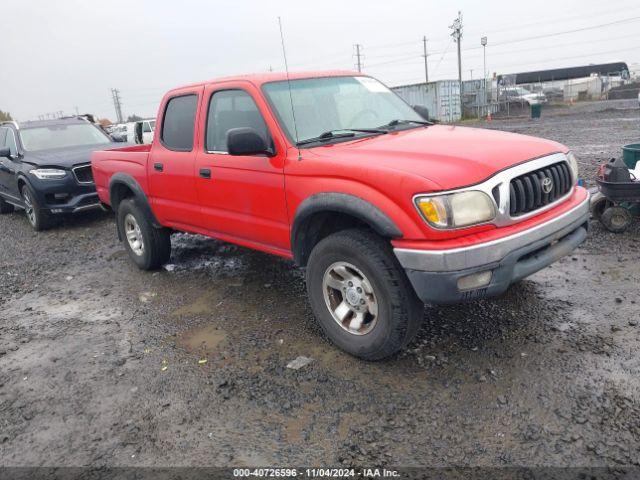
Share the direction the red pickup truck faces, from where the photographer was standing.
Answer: facing the viewer and to the right of the viewer

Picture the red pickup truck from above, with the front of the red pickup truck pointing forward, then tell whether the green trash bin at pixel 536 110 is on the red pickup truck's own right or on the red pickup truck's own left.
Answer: on the red pickup truck's own left

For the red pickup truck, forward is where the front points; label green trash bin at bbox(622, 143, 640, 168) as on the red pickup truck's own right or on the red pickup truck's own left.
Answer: on the red pickup truck's own left

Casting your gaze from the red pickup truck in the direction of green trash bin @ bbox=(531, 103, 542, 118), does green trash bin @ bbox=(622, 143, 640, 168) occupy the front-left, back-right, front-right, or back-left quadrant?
front-right

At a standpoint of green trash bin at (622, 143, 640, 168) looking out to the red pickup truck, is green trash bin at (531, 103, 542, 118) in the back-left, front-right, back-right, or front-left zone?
back-right
